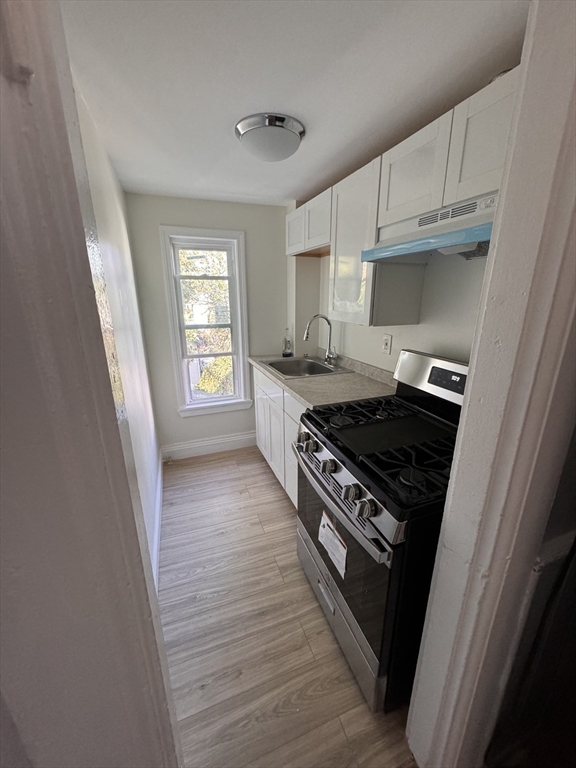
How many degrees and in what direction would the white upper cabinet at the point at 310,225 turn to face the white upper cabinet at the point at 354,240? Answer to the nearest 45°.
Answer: approximately 90° to its left

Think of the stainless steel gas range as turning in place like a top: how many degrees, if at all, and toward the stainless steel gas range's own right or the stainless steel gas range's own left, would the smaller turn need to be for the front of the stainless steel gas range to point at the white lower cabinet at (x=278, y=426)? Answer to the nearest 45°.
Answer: approximately 90° to the stainless steel gas range's own right

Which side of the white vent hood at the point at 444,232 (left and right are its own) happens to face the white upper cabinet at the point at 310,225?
right

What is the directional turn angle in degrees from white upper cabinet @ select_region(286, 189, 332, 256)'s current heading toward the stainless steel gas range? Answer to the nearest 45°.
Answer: approximately 45° to its left

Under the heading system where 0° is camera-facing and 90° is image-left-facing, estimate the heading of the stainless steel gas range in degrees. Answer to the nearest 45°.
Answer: approximately 45°
